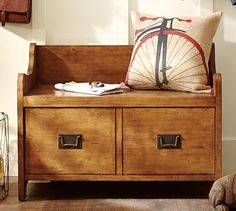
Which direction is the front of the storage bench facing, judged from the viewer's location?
facing the viewer

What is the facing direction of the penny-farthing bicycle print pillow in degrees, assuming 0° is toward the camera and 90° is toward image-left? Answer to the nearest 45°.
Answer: approximately 0°
